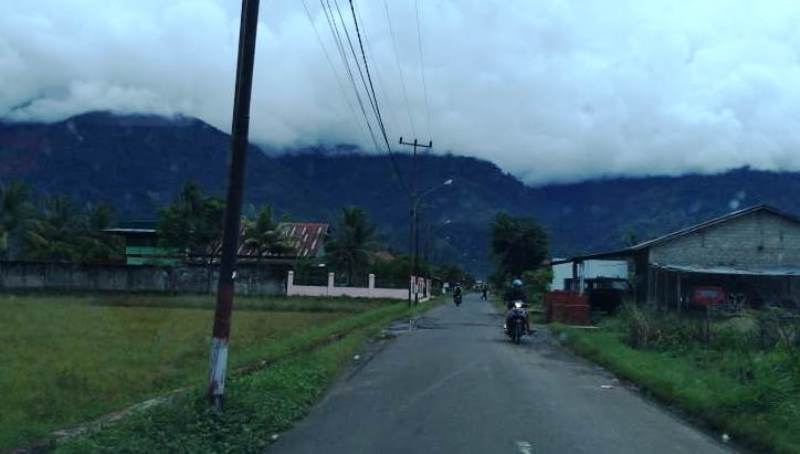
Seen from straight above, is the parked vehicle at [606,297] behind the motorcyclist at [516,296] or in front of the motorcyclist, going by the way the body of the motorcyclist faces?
behind

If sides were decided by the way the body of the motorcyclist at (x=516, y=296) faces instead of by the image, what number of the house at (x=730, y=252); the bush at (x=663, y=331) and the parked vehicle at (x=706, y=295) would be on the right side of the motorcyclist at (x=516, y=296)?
0

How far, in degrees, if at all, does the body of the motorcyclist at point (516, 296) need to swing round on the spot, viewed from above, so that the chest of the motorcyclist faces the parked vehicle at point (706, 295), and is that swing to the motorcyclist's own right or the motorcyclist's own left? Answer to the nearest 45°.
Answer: approximately 135° to the motorcyclist's own left

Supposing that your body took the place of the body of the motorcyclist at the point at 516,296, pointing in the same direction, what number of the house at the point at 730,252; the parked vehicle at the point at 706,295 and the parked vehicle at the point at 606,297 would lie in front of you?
0

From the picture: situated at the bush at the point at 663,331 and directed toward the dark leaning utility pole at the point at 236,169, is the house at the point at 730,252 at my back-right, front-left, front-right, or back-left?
back-right

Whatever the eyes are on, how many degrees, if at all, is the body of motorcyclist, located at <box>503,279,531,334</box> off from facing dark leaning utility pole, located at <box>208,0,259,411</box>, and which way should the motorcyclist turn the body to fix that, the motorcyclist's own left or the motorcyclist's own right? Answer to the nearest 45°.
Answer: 0° — they already face it

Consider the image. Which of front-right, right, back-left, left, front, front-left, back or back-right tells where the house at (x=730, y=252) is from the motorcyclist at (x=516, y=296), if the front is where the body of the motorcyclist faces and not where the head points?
back-left

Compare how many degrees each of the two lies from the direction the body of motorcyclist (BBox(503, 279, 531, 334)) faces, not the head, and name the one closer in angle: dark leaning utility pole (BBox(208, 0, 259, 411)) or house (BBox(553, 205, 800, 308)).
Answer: the dark leaning utility pole

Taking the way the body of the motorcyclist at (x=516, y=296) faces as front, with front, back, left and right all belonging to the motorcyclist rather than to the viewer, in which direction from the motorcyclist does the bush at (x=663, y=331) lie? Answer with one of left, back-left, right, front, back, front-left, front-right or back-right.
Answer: front-left

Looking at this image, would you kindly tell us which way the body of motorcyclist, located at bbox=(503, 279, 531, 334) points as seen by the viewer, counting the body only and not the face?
toward the camera

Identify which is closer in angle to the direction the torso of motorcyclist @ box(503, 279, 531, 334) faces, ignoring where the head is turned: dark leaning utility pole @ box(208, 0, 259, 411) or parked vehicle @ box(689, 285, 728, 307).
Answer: the dark leaning utility pole
